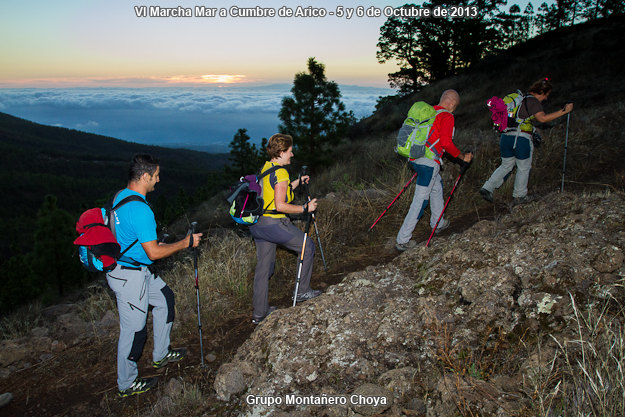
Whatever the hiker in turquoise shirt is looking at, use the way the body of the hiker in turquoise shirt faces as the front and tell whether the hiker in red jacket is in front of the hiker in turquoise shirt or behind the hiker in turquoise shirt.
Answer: in front

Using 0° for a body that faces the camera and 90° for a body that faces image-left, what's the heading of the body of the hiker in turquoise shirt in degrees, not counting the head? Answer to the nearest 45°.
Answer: approximately 270°

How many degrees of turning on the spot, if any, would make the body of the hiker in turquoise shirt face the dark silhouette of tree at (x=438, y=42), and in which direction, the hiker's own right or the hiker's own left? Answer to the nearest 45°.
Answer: approximately 45° to the hiker's own left

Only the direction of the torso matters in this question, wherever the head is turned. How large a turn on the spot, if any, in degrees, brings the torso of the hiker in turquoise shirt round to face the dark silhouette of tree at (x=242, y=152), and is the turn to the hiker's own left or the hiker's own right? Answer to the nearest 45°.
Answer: approximately 90° to the hiker's own left

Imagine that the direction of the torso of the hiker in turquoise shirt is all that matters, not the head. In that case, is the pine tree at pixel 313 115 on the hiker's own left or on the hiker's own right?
on the hiker's own left

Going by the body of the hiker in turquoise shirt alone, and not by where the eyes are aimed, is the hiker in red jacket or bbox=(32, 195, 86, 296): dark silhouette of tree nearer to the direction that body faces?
the hiker in red jacket

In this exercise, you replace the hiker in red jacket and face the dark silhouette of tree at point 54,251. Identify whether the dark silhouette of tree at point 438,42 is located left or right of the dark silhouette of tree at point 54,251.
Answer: right

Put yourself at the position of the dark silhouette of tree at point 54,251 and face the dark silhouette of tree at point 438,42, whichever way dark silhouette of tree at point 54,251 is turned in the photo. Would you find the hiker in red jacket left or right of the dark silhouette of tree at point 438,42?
right
